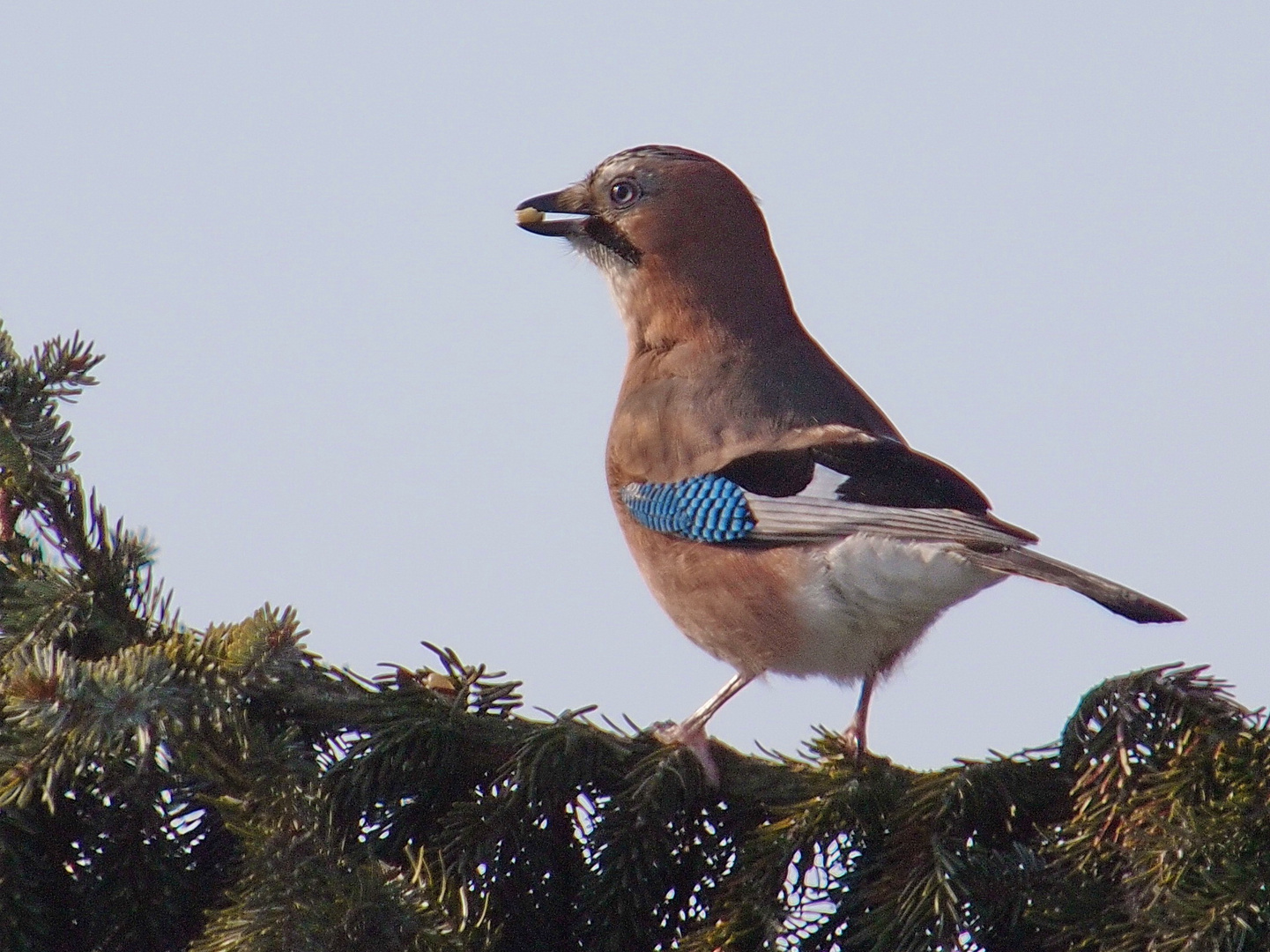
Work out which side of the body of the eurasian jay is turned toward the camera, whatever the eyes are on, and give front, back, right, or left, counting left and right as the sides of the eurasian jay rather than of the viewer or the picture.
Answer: left
